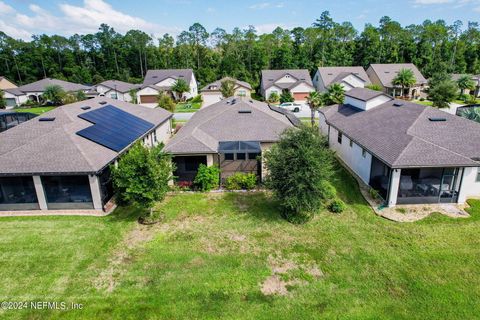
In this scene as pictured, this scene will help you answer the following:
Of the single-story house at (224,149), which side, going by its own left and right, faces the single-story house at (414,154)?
right

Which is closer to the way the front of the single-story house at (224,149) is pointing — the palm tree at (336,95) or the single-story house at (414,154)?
the palm tree

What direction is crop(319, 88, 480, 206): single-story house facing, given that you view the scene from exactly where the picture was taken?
facing away from the viewer and to the left of the viewer

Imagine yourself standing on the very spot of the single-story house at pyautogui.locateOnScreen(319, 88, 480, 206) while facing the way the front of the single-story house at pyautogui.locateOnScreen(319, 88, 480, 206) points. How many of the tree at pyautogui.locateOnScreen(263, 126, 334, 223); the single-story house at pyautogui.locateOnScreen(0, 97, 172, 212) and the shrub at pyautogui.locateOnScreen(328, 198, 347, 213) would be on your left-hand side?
3

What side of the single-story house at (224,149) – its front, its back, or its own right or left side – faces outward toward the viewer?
back

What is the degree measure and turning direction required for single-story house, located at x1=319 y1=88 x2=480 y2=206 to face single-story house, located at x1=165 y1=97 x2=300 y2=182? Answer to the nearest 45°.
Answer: approximately 45° to its left

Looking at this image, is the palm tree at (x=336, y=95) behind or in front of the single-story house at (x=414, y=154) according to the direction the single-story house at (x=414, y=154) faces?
in front

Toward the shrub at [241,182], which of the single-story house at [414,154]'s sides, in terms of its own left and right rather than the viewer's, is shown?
left

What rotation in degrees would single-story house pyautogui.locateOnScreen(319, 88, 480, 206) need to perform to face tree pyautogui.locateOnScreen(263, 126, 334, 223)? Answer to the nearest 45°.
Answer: approximately 90° to its left

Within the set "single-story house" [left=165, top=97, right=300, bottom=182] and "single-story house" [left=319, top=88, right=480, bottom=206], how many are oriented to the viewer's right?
0

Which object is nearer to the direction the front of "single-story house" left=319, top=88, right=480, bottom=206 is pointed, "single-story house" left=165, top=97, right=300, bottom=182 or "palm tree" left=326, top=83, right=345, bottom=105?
the palm tree

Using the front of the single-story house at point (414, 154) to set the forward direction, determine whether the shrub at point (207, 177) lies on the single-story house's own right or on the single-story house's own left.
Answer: on the single-story house's own left
